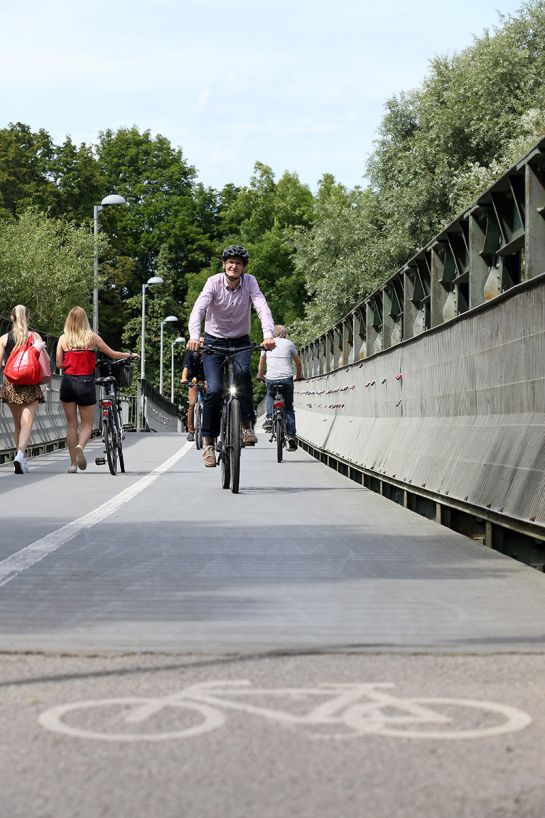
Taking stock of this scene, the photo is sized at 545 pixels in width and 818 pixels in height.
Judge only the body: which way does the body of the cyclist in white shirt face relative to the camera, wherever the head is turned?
away from the camera

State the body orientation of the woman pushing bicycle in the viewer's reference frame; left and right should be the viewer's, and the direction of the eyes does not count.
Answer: facing away from the viewer

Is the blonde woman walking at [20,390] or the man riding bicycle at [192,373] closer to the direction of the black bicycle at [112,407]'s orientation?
the man riding bicycle

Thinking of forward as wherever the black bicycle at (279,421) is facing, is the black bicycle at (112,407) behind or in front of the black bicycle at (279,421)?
behind

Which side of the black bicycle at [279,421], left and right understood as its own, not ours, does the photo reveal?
back

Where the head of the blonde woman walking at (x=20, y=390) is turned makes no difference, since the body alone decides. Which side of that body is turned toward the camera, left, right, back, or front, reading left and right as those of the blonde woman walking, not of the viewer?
back

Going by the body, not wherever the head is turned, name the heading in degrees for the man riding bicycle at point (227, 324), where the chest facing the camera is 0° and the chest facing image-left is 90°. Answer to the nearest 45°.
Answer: approximately 0°

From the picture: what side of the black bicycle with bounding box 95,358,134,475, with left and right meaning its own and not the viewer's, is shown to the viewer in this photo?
back
